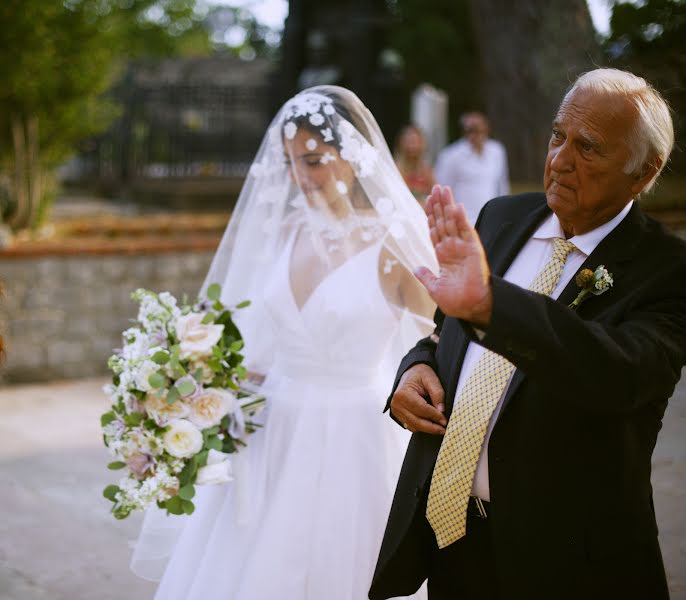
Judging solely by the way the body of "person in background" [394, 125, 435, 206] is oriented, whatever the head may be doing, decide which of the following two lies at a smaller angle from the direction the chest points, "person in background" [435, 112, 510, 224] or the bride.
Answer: the bride

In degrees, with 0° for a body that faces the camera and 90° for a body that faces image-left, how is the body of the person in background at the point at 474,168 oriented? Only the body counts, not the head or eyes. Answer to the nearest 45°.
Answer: approximately 0°

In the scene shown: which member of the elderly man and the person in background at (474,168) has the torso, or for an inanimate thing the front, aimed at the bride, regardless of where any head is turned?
the person in background

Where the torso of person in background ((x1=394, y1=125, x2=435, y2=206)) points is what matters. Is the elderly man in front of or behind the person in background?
in front

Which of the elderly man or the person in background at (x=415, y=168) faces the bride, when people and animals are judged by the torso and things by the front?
the person in background

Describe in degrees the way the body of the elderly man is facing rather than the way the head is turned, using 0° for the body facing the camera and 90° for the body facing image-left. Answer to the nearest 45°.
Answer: approximately 45°

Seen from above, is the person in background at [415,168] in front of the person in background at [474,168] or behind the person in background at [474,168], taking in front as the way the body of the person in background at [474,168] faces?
in front

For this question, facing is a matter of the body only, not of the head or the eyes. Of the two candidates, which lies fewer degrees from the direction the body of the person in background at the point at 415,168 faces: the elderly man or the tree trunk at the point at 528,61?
the elderly man

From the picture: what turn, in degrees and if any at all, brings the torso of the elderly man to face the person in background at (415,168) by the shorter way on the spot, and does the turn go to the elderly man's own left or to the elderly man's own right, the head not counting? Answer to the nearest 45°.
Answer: approximately 135° to the elderly man's own right

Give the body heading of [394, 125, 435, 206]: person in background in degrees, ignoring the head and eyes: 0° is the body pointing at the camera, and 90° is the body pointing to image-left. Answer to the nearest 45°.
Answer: approximately 0°

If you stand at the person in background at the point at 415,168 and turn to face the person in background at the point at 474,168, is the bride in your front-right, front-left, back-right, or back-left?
back-right

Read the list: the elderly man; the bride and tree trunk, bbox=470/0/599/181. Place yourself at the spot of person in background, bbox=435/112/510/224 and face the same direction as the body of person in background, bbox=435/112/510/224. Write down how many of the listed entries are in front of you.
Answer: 2

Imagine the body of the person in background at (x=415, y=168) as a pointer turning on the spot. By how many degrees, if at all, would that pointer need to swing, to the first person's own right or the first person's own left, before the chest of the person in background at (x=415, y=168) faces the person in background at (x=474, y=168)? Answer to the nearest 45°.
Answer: approximately 135° to the first person's own left
